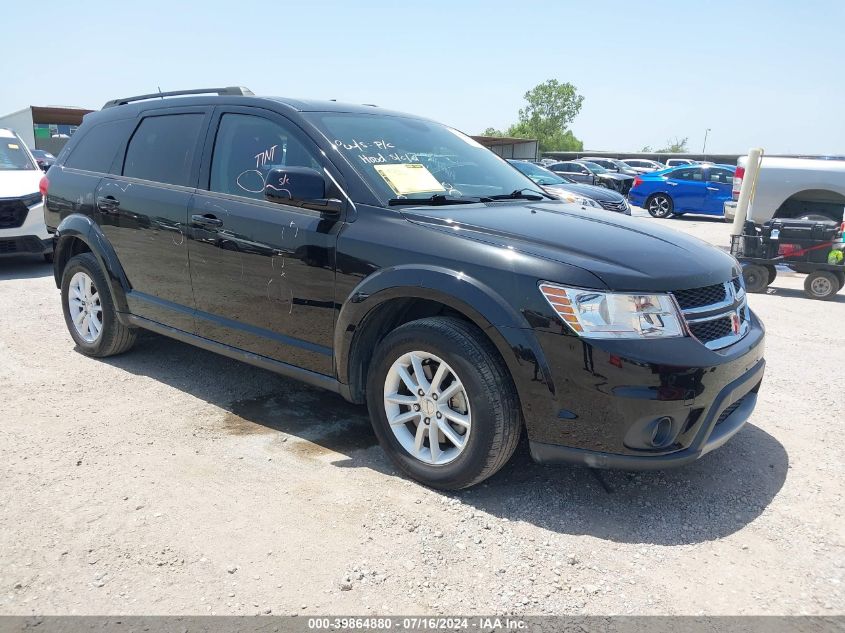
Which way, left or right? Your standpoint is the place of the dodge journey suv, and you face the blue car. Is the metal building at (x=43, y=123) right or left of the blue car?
left

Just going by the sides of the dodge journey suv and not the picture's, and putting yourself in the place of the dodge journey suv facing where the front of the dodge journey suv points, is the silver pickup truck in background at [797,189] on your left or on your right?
on your left

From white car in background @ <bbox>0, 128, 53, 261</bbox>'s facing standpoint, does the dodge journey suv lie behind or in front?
in front

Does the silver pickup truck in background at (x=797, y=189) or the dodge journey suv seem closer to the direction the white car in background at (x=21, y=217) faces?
the dodge journey suv

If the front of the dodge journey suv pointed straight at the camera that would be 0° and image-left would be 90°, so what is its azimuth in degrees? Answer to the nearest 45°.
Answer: approximately 315°

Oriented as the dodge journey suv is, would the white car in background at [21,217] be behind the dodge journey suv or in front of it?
behind

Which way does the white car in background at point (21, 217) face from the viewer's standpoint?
toward the camera

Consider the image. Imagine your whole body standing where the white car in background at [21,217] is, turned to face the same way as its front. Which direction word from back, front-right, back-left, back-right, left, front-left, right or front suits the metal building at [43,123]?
back

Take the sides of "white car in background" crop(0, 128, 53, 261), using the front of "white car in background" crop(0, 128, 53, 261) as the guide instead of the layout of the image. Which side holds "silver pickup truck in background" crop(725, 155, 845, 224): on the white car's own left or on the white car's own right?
on the white car's own left

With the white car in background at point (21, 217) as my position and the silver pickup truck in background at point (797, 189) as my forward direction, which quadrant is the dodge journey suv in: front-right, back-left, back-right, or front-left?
front-right

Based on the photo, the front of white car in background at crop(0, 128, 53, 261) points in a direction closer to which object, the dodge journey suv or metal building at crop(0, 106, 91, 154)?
the dodge journey suv

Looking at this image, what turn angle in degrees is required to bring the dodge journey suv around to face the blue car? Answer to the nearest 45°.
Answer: approximately 90° to its left

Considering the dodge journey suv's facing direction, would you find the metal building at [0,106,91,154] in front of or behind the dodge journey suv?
behind

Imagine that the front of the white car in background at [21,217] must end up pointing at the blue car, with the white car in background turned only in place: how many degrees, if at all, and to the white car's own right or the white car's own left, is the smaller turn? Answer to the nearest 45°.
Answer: approximately 90° to the white car's own left

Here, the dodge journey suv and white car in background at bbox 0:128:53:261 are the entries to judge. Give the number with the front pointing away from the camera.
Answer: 0
